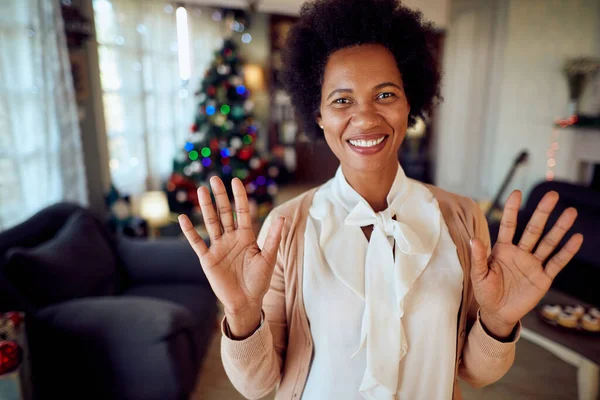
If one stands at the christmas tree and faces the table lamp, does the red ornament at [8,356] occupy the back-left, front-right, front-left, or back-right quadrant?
front-left

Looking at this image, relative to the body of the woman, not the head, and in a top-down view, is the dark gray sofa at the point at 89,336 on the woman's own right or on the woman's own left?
on the woman's own right

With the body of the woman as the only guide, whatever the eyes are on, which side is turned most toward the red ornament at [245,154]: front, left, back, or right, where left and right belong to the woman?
back

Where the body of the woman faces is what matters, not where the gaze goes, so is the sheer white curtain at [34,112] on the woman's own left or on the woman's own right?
on the woman's own right

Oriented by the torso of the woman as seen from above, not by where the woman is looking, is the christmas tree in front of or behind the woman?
behind

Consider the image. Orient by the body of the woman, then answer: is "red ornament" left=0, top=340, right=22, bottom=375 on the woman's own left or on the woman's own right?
on the woman's own right

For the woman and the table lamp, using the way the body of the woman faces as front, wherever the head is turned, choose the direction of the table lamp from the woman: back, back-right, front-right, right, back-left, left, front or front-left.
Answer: back-right

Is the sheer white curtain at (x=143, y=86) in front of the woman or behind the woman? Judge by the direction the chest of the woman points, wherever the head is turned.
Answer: behind

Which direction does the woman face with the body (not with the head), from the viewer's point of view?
toward the camera
